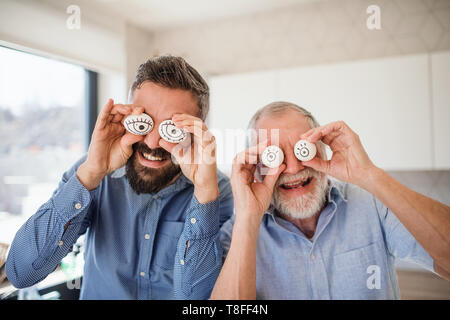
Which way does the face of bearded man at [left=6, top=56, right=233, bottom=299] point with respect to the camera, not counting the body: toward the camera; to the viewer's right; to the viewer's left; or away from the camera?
toward the camera

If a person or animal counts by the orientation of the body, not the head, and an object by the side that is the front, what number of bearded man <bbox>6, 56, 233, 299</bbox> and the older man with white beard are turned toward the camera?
2

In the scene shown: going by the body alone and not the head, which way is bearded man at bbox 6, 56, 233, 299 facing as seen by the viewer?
toward the camera

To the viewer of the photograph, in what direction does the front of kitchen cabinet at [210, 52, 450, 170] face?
facing the viewer and to the left of the viewer

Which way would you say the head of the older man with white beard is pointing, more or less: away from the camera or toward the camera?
toward the camera
